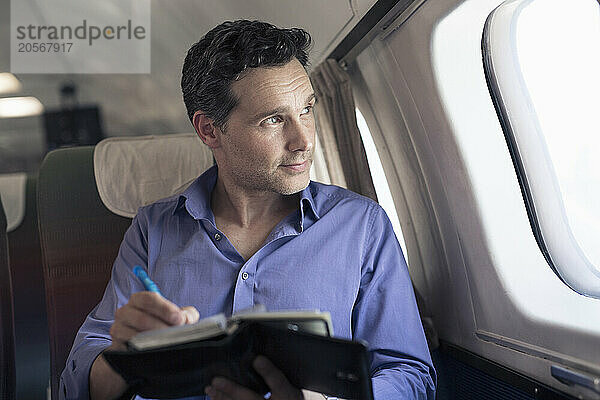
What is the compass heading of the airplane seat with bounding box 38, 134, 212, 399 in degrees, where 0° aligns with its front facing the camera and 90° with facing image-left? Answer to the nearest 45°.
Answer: approximately 0°

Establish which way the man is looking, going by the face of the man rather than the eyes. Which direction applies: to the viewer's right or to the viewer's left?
to the viewer's right

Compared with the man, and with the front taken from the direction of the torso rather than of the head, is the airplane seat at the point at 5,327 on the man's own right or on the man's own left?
on the man's own right

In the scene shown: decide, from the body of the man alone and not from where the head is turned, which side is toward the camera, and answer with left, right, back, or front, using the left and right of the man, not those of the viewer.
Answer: front

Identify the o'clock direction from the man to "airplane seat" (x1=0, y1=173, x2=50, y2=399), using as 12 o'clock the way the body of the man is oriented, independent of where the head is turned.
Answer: The airplane seat is roughly at 4 o'clock from the man.

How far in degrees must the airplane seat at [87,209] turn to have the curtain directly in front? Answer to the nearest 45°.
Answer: approximately 90° to its left
